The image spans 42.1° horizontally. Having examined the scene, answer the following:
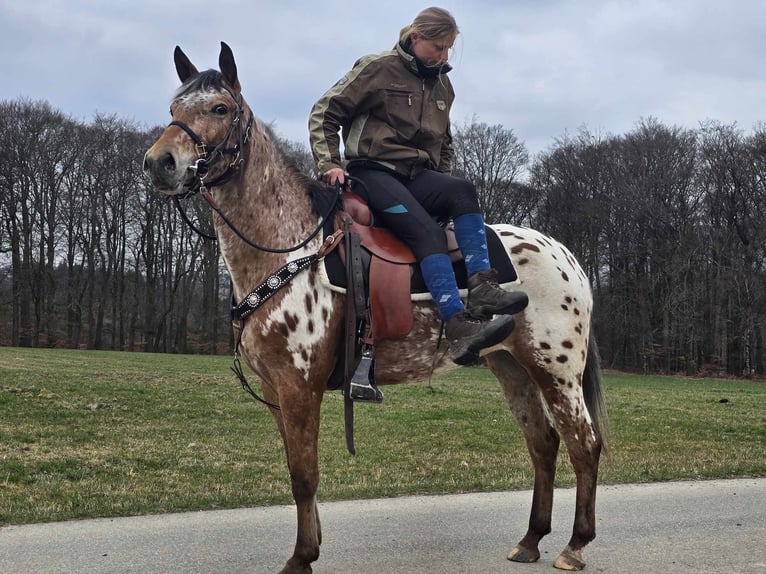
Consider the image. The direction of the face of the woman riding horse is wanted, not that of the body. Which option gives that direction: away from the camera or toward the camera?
toward the camera

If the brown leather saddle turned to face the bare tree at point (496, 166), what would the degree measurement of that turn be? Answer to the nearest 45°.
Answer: approximately 90° to its right

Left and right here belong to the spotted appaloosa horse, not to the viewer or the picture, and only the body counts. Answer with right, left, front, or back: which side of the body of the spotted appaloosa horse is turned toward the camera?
left

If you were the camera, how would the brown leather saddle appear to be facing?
facing to the left of the viewer

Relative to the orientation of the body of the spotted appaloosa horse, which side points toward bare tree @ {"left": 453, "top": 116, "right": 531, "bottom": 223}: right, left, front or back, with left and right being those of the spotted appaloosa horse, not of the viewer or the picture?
right
